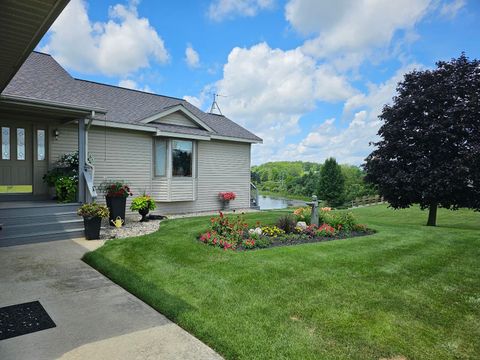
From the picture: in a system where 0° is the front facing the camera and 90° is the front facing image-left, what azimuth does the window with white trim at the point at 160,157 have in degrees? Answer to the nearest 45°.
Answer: approximately 0°

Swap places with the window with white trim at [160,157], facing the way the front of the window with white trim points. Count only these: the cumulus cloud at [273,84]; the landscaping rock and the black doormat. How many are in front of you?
2

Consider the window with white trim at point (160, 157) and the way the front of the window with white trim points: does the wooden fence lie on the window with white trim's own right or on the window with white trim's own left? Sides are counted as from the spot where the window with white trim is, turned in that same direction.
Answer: on the window with white trim's own left

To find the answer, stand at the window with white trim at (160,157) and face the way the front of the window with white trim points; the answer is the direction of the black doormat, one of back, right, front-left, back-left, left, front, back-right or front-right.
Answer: front

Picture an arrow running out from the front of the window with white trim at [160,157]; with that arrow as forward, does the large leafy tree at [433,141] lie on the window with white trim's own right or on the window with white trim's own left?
on the window with white trim's own left

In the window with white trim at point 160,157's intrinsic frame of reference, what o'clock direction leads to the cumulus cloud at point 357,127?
The cumulus cloud is roughly at 8 o'clock from the window with white trim.

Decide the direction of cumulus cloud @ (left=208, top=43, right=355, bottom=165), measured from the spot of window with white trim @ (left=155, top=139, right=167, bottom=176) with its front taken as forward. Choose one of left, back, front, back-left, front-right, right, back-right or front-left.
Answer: back-left

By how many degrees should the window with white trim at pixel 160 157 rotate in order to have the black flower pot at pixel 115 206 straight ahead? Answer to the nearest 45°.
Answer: approximately 45° to its right

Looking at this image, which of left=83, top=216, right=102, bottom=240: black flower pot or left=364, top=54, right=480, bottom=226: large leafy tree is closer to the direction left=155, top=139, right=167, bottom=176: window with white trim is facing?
the black flower pot

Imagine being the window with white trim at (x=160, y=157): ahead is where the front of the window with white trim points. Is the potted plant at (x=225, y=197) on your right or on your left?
on your left

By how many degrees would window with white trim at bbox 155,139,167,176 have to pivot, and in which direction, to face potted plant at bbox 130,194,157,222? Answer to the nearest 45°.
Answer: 0° — it already faces it

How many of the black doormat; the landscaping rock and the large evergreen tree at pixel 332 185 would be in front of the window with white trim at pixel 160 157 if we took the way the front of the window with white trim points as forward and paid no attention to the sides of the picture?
2

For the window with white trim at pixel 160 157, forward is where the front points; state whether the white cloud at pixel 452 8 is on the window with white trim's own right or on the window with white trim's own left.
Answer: on the window with white trim's own left

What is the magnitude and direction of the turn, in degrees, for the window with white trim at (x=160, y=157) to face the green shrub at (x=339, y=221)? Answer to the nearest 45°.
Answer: approximately 45° to its left

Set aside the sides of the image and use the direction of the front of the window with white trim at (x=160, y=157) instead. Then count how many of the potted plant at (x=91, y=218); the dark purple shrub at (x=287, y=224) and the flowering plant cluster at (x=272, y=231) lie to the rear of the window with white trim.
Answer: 0
